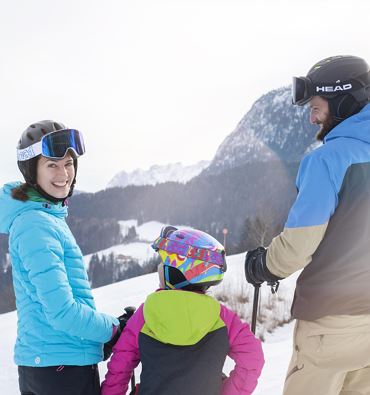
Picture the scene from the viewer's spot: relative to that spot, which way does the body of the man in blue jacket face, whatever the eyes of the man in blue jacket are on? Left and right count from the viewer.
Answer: facing away from the viewer and to the left of the viewer

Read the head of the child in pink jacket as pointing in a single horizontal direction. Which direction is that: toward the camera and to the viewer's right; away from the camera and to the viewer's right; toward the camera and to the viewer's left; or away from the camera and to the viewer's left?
away from the camera and to the viewer's left

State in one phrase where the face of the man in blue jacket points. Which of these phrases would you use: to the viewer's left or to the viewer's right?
to the viewer's left

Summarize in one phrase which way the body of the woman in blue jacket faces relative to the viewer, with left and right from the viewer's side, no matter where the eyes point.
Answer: facing to the right of the viewer

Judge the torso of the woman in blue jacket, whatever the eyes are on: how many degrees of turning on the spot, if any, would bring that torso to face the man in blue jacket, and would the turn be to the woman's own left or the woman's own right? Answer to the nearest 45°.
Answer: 0° — they already face them

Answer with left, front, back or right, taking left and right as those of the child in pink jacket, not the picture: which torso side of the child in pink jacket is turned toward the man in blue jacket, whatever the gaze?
right

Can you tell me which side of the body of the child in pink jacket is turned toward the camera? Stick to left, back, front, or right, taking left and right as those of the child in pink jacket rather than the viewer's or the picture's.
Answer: back

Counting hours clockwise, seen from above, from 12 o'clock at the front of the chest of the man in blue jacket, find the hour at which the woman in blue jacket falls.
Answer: The woman in blue jacket is roughly at 10 o'clock from the man in blue jacket.
